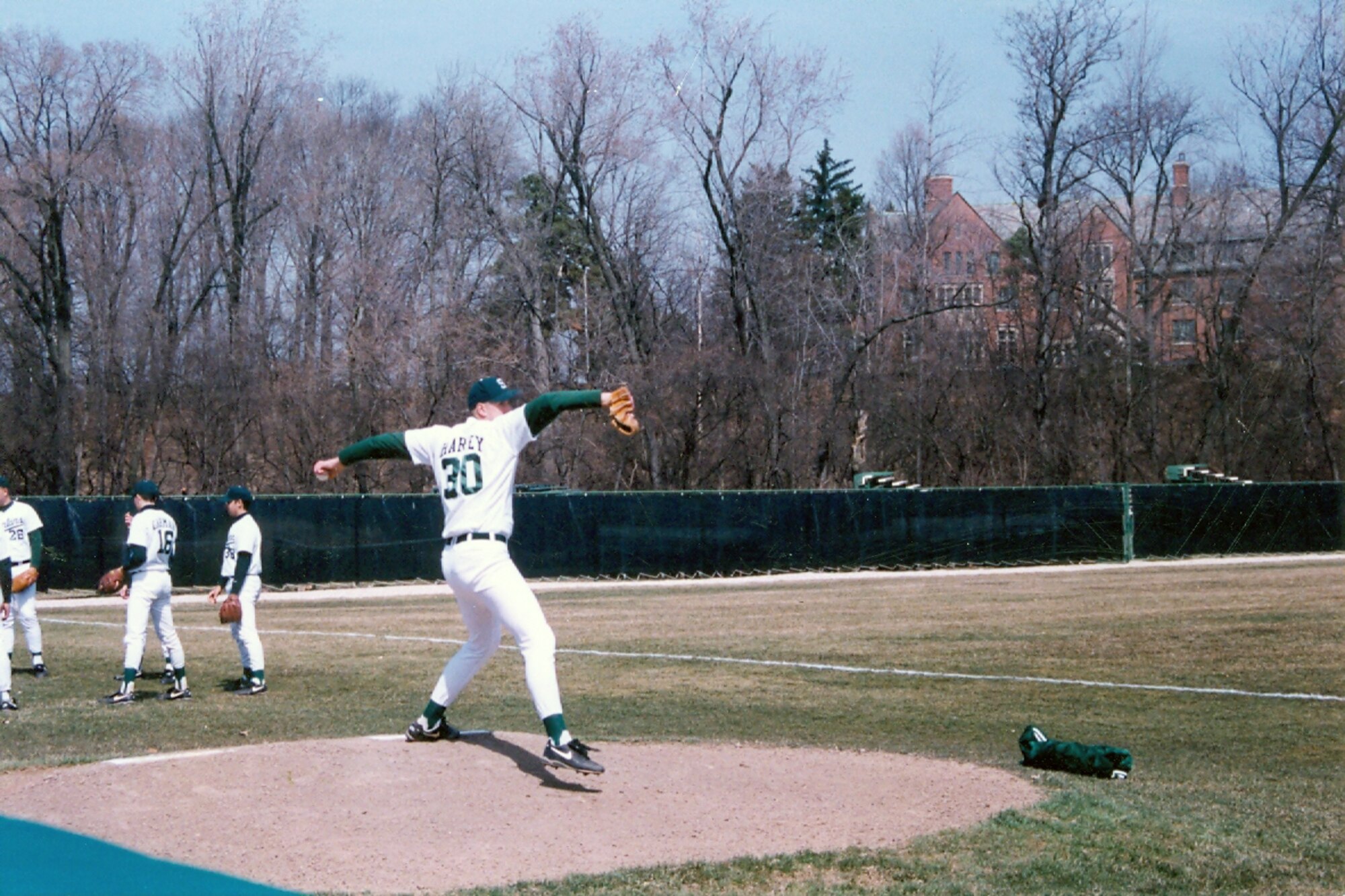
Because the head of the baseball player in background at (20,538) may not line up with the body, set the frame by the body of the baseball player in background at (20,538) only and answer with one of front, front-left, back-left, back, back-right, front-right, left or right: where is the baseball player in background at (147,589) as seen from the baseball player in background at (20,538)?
left

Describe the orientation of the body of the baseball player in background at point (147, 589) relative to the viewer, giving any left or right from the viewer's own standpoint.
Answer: facing away from the viewer and to the left of the viewer

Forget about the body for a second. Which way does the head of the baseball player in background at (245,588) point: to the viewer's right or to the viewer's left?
to the viewer's left

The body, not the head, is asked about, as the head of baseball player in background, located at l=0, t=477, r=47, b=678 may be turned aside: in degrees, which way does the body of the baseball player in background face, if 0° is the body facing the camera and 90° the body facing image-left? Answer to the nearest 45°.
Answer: approximately 45°

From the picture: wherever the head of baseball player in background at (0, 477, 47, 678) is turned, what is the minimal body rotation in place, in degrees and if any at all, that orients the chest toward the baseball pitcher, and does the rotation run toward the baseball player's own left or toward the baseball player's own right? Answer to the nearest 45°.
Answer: approximately 45° to the baseball player's own left

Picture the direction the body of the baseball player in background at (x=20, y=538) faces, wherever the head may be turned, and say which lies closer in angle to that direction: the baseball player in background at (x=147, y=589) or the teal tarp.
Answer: the teal tarp
